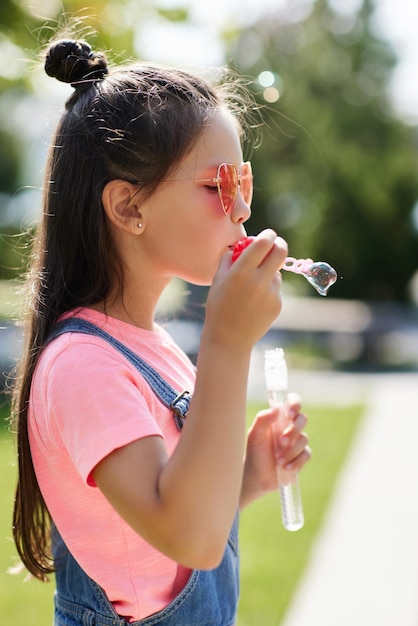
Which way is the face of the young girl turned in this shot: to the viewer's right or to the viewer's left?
to the viewer's right

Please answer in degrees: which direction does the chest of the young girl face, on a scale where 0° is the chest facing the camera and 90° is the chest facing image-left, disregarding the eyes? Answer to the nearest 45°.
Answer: approximately 270°
